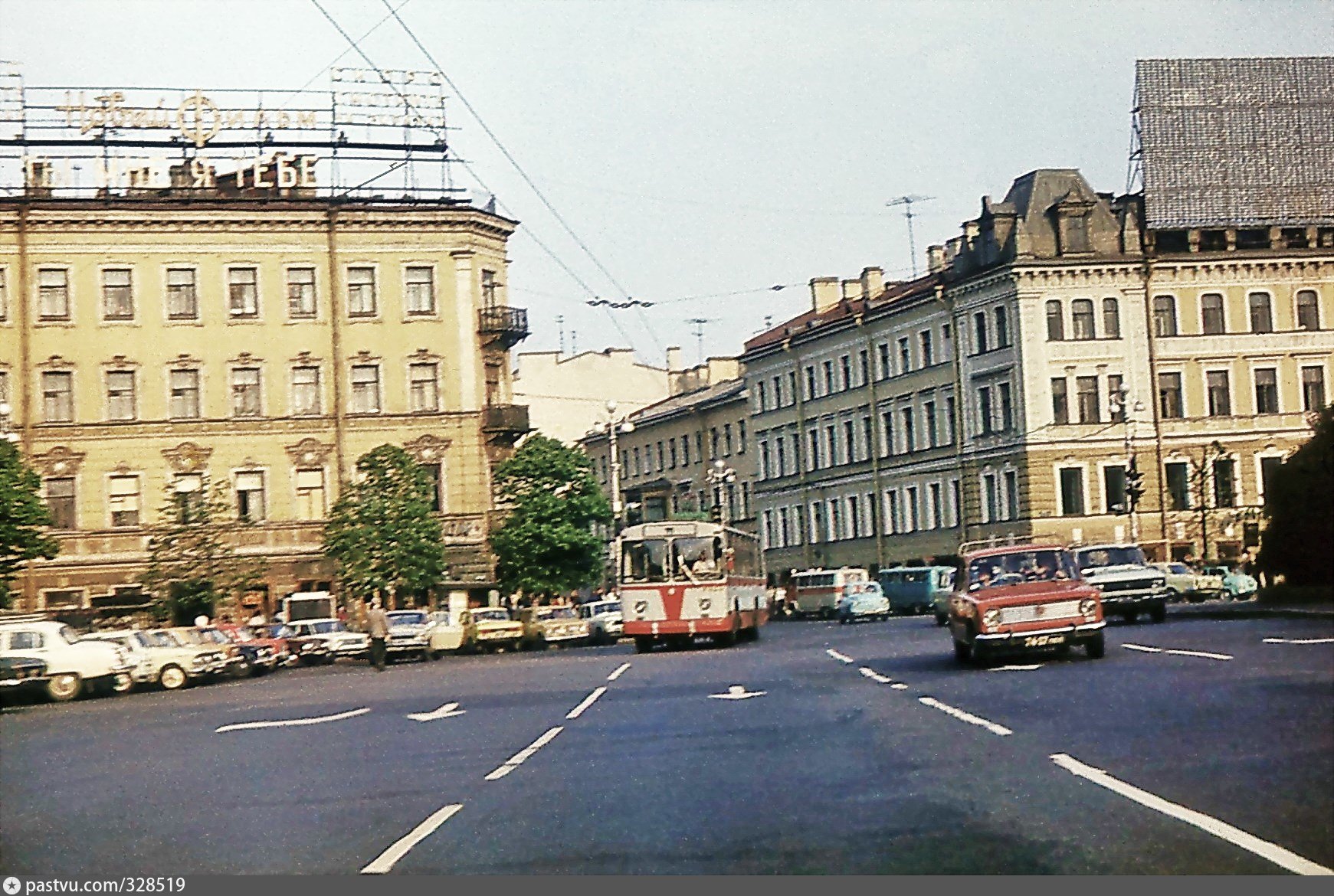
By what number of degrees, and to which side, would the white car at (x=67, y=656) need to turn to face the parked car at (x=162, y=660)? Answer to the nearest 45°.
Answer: approximately 90° to its left

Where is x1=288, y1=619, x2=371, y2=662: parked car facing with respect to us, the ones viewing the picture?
facing the viewer and to the right of the viewer

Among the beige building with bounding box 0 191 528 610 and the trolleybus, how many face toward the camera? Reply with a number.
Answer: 2

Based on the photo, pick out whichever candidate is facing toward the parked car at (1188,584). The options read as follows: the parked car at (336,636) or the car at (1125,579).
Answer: the parked car at (336,636)

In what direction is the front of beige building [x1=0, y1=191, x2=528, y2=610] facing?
toward the camera

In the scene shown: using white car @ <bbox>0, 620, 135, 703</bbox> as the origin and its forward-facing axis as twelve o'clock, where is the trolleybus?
The trolleybus is roughly at 10 o'clock from the white car.

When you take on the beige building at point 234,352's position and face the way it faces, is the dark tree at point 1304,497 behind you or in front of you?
in front

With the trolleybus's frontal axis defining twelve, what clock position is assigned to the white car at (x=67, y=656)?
The white car is roughly at 2 o'clock from the trolleybus.

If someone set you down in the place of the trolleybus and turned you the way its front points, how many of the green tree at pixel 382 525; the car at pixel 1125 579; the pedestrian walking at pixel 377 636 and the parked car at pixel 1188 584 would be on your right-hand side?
2
